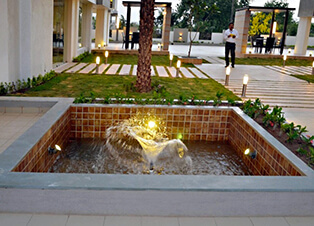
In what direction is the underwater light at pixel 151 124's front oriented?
toward the camera

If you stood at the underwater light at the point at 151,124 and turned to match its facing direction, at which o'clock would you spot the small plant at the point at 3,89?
The small plant is roughly at 4 o'clock from the underwater light.

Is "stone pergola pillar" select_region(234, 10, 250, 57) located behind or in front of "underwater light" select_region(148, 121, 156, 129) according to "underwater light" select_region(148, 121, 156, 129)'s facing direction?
behind

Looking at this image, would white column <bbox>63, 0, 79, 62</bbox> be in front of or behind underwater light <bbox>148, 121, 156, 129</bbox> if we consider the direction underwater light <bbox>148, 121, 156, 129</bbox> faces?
behind

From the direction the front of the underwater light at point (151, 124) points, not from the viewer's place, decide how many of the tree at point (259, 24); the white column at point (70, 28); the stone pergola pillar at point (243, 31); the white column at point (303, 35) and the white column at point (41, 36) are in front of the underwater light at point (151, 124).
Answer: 0

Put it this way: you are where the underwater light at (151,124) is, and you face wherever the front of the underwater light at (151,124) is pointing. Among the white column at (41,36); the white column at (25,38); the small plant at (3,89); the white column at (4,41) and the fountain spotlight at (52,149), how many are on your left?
0

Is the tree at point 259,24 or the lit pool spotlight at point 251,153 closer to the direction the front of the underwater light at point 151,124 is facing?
the lit pool spotlight

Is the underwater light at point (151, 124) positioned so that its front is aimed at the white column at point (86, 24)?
no

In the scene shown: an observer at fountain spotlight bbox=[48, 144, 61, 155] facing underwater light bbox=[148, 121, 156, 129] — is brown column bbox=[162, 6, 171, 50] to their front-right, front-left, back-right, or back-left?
front-left

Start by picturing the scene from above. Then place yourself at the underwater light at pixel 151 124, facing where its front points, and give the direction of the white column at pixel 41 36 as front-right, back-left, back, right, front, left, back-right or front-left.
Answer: back-right

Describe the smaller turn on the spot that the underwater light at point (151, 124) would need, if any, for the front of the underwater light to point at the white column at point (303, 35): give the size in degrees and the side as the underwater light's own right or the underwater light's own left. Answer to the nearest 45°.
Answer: approximately 135° to the underwater light's own left

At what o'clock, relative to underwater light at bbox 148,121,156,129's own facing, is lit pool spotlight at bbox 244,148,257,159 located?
lit pool spotlight at bbox 244,148,257,159 is roughly at 10 o'clock from underwater light at bbox 148,121,156,129.

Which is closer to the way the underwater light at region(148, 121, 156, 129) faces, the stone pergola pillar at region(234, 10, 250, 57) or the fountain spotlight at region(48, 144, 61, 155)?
the fountain spotlight

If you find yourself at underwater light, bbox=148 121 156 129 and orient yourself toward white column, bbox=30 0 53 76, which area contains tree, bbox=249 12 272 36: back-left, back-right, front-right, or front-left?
front-right

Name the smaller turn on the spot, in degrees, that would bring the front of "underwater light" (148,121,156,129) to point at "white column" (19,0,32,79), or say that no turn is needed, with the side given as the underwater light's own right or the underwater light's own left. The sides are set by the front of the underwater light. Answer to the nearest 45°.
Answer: approximately 135° to the underwater light's own right

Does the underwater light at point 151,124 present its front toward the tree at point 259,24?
no
